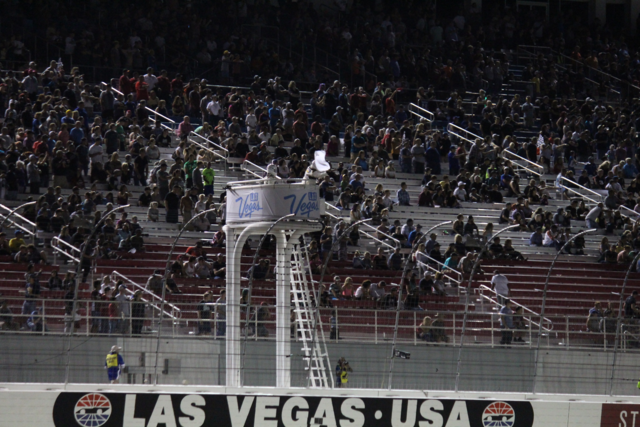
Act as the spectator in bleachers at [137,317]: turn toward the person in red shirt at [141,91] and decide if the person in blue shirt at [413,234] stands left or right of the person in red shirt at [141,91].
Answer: right

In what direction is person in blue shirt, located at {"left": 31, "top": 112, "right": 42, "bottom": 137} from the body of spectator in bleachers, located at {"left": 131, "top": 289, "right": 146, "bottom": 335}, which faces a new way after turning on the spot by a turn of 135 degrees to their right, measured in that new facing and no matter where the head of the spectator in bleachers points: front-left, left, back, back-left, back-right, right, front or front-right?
front-right

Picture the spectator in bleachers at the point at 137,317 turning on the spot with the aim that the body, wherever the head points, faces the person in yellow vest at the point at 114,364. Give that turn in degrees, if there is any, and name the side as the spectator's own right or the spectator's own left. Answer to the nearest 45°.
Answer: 0° — they already face them

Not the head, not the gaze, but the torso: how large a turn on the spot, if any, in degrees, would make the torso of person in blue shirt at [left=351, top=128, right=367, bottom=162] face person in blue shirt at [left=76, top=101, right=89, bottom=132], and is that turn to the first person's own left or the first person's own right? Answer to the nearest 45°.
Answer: approximately 90° to the first person's own right

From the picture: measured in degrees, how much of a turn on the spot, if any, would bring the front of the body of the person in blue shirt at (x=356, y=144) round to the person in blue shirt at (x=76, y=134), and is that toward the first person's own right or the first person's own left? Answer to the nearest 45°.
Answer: approximately 90° to the first person's own right

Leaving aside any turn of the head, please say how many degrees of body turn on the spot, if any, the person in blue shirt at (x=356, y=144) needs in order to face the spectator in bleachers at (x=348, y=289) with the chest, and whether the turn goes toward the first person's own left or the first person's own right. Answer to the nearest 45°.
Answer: approximately 45° to the first person's own right

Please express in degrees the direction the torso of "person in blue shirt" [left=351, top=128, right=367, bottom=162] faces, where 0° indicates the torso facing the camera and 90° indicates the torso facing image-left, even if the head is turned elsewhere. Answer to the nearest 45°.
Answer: approximately 315°

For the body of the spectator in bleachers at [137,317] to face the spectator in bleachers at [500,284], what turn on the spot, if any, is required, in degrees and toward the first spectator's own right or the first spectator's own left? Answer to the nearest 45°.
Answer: approximately 135° to the first spectator's own left

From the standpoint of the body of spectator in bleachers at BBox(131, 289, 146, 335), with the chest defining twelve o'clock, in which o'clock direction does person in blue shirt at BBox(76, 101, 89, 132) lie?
The person in blue shirt is roughly at 6 o'clock from the spectator in bleachers.

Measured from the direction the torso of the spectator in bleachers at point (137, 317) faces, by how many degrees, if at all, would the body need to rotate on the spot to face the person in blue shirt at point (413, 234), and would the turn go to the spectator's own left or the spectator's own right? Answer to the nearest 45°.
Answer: approximately 135° to the spectator's own left

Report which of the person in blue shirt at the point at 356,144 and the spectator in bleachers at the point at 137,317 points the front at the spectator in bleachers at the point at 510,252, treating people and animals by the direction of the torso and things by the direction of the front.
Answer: the person in blue shirt

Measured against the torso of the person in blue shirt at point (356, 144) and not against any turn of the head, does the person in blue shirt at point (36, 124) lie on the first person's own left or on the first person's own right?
on the first person's own right

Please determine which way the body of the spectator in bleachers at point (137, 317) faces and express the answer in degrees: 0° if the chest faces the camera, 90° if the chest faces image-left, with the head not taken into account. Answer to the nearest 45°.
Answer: approximately 0°

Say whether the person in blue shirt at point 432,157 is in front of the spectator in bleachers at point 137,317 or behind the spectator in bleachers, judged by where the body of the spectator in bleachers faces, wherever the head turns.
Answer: behind

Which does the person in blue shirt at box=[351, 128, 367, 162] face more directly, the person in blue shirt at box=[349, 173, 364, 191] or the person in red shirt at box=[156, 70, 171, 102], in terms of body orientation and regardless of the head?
the person in blue shirt
